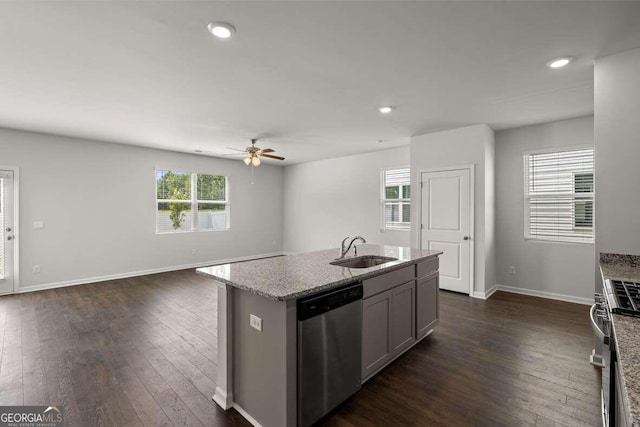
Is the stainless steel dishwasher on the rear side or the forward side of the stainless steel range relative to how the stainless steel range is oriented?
on the forward side

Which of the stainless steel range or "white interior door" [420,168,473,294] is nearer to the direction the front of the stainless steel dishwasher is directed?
the stainless steel range

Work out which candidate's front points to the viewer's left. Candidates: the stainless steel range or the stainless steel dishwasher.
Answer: the stainless steel range

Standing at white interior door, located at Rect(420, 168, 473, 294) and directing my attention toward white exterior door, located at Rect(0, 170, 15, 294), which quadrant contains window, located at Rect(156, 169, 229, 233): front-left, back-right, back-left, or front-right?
front-right

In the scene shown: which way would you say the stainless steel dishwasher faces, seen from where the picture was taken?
facing the viewer and to the right of the viewer

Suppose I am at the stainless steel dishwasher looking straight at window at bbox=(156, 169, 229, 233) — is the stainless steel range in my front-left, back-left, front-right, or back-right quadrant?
back-right

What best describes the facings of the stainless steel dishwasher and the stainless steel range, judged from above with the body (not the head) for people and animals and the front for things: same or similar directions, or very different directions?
very different directions

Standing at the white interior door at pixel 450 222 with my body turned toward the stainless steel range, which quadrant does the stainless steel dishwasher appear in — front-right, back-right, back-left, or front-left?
front-right

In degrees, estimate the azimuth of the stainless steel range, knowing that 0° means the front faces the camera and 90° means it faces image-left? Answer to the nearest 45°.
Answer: approximately 90°

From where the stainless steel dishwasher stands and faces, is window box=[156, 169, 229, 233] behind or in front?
behind

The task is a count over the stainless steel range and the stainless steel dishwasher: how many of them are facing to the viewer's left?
1

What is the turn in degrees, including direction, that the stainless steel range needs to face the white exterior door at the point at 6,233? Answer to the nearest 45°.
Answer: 0° — it already faces it

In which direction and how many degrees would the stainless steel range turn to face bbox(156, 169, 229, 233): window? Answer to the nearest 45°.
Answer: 0° — it already faces it
